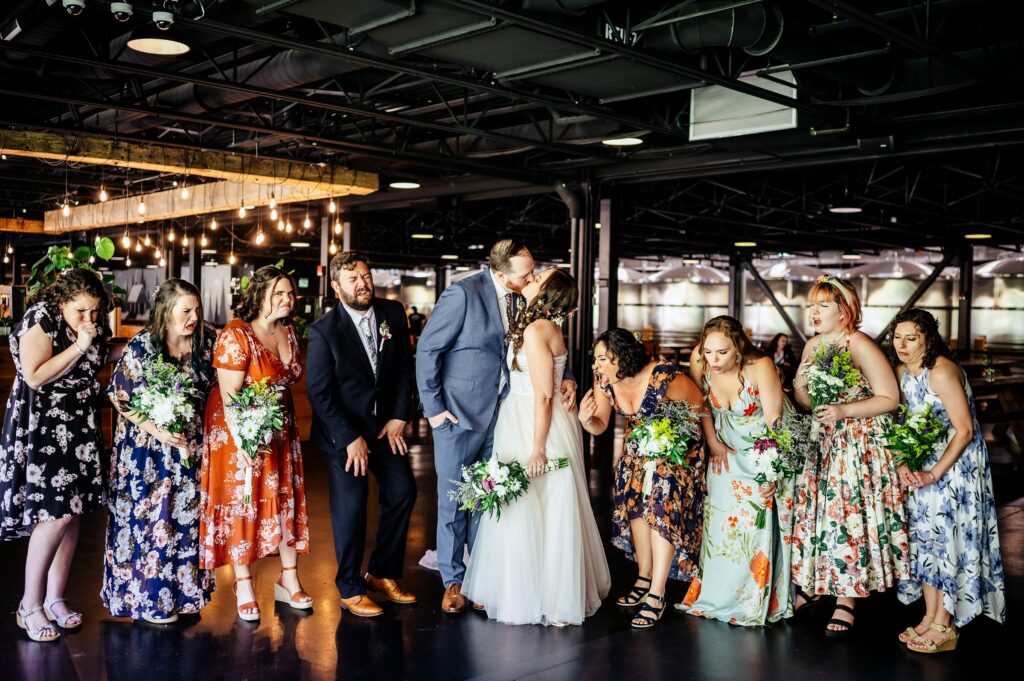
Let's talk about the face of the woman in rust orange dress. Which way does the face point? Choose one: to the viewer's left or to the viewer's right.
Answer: to the viewer's right

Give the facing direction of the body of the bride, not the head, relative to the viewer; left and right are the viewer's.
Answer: facing to the left of the viewer

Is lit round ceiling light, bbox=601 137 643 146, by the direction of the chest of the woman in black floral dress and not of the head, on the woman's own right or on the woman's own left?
on the woman's own left

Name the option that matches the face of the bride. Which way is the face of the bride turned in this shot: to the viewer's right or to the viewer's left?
to the viewer's left

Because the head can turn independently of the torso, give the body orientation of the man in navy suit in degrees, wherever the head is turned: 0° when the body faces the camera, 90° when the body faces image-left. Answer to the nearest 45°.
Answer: approximately 315°

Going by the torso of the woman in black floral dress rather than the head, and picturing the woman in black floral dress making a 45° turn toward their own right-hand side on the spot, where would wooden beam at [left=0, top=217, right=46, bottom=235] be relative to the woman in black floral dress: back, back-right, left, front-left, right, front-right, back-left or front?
back

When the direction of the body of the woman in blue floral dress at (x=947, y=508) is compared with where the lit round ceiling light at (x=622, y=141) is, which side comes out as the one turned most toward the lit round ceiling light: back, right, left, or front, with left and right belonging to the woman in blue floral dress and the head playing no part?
right

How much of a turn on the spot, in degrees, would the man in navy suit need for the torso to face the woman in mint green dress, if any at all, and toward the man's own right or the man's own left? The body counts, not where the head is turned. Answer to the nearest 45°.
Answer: approximately 45° to the man's own left

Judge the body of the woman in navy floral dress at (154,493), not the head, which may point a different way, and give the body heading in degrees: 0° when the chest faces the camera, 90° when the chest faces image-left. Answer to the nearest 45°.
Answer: approximately 315°

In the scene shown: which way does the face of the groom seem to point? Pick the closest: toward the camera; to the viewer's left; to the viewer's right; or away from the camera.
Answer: to the viewer's right
